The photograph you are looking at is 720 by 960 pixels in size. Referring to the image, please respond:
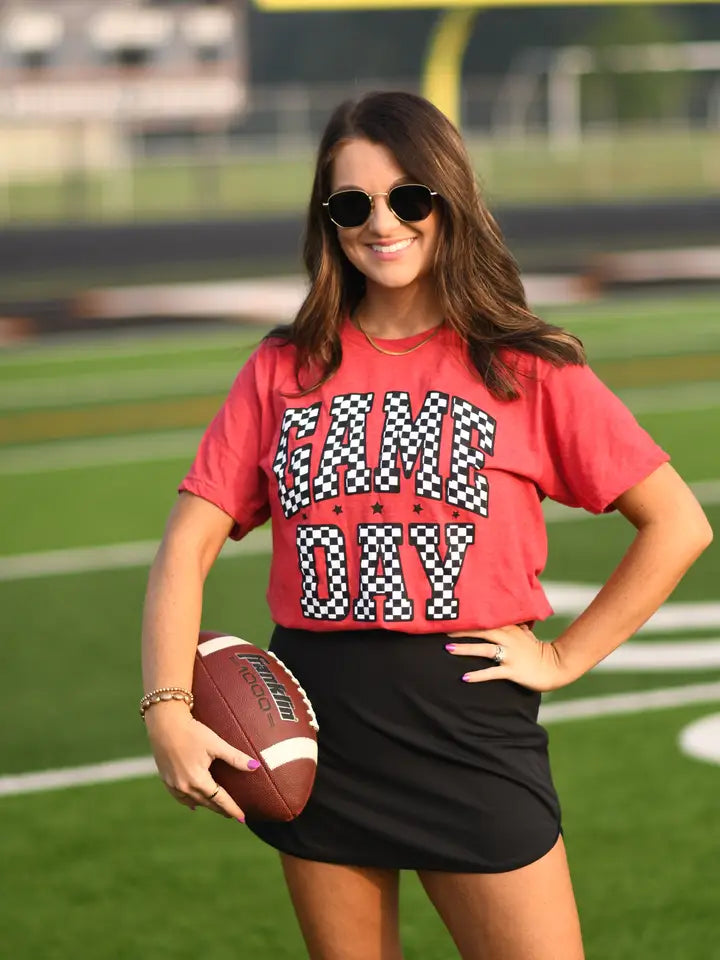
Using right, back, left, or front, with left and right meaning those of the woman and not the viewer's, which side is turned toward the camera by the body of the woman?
front

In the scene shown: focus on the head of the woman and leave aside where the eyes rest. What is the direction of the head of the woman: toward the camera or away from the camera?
toward the camera
